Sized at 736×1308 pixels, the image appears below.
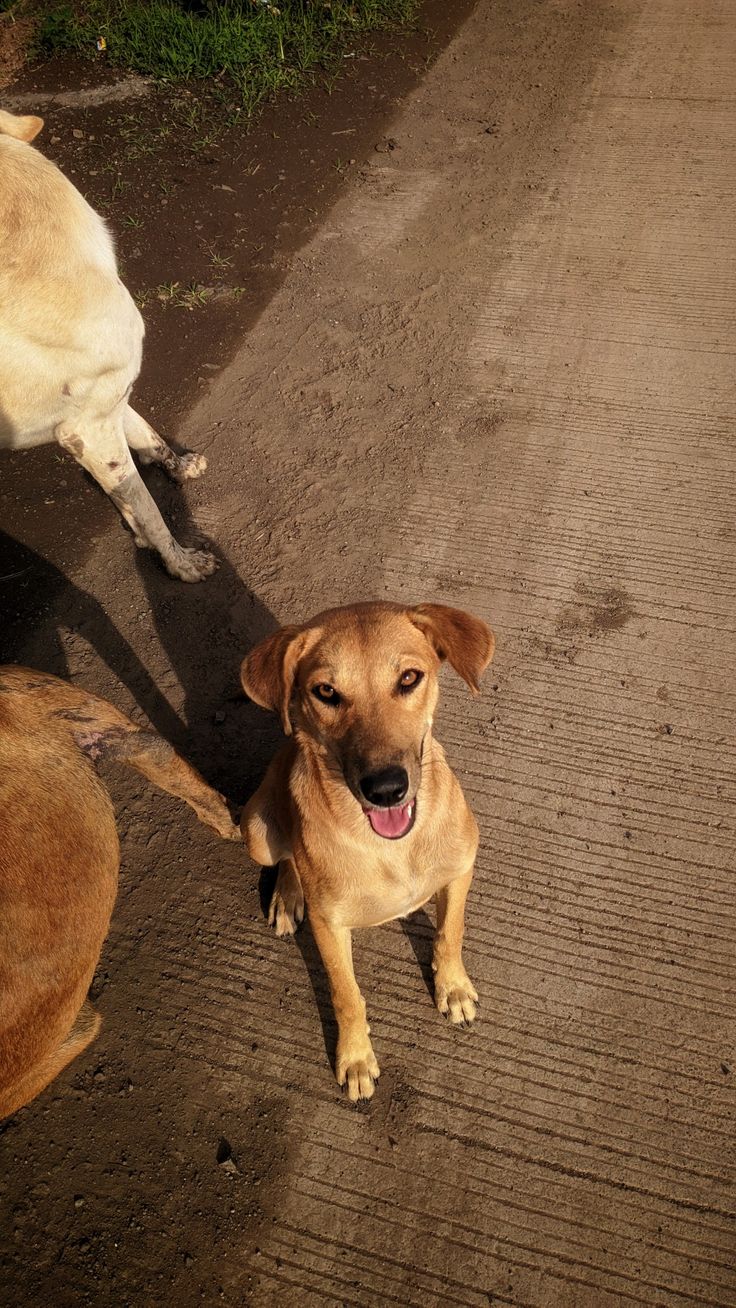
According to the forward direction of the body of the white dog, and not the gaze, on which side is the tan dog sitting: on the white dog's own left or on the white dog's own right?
on the white dog's own right
